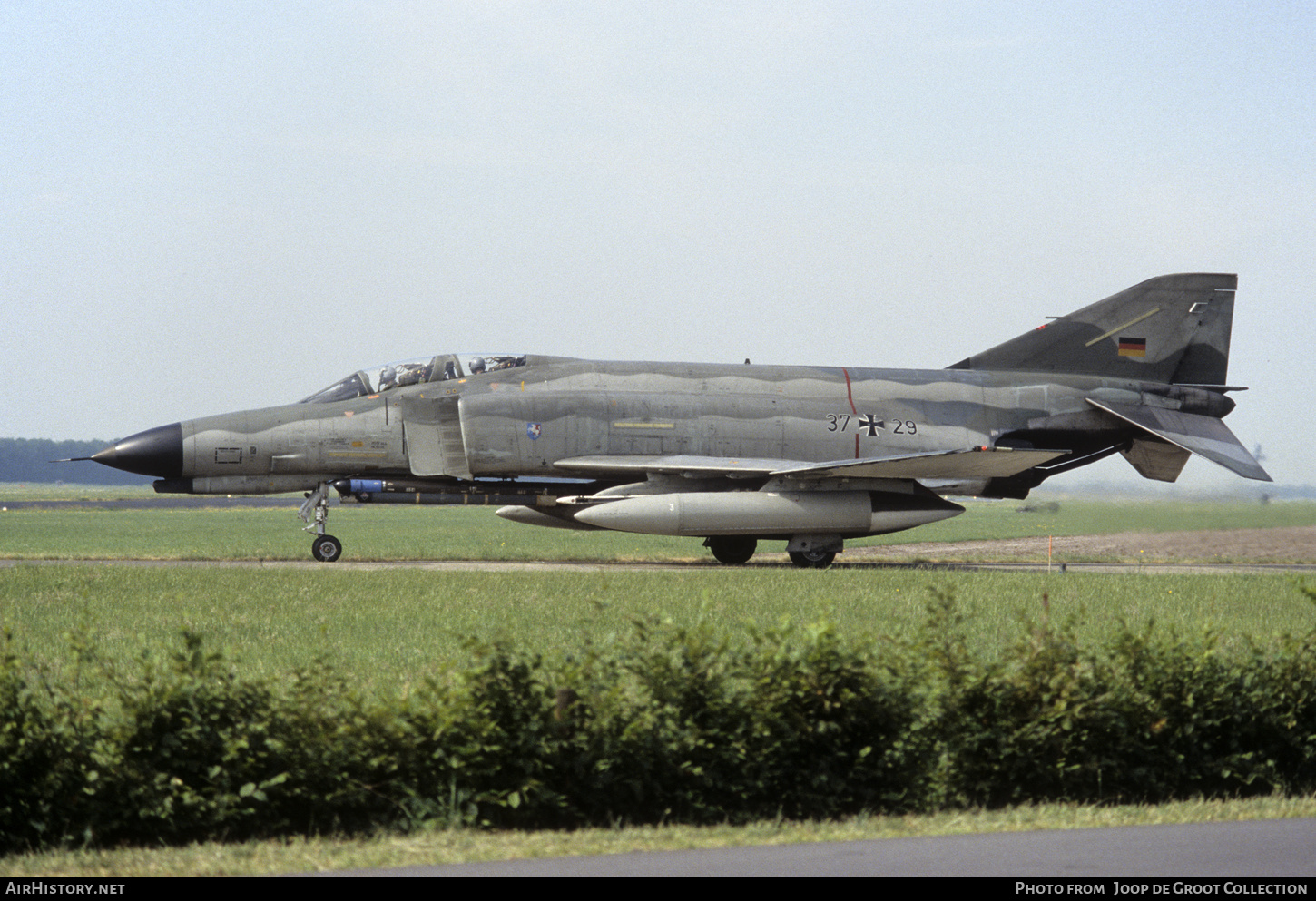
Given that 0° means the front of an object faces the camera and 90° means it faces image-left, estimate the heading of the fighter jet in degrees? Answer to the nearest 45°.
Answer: approximately 90°

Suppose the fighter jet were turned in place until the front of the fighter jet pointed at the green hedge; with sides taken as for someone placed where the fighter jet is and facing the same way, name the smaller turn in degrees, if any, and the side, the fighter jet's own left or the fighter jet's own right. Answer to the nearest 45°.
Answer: approximately 90° to the fighter jet's own left
